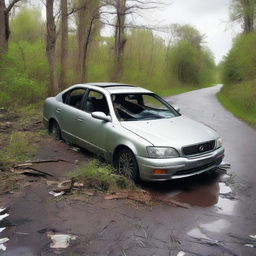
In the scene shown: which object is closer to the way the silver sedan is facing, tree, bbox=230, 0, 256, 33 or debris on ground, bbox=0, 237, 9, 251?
the debris on ground

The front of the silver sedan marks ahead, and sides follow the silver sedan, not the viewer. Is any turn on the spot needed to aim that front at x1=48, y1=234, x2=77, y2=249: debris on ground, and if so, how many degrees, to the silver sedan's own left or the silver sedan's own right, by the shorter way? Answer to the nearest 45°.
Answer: approximately 45° to the silver sedan's own right

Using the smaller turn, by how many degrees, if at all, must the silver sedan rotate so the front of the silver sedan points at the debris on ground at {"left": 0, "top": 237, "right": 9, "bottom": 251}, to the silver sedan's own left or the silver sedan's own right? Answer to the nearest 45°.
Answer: approximately 90° to the silver sedan's own right

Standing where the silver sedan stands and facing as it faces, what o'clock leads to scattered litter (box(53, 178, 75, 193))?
The scattered litter is roughly at 3 o'clock from the silver sedan.

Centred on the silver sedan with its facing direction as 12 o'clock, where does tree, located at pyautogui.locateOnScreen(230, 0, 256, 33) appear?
The tree is roughly at 8 o'clock from the silver sedan.

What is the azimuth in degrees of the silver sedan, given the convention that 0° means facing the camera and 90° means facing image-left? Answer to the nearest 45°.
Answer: approximately 315°

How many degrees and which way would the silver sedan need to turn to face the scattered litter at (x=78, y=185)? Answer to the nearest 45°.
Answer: approximately 90° to its right

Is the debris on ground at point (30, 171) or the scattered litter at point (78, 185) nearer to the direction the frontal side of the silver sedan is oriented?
the scattered litter

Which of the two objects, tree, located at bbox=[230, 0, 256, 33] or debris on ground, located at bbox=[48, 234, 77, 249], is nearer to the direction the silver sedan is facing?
the debris on ground
